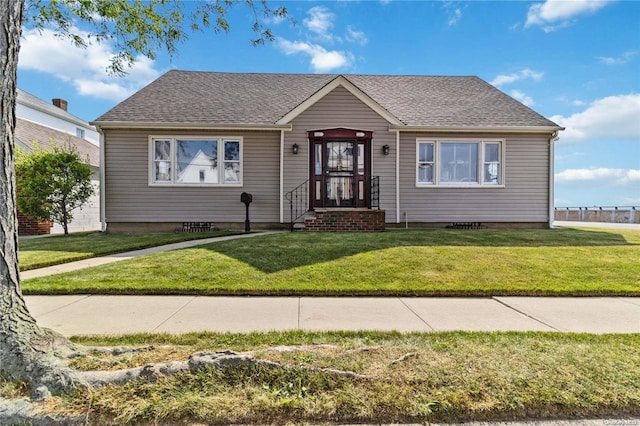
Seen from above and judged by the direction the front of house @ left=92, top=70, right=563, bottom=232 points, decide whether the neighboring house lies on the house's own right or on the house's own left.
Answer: on the house's own right

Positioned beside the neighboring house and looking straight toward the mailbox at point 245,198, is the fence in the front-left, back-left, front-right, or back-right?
front-left

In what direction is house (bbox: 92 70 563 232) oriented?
toward the camera
